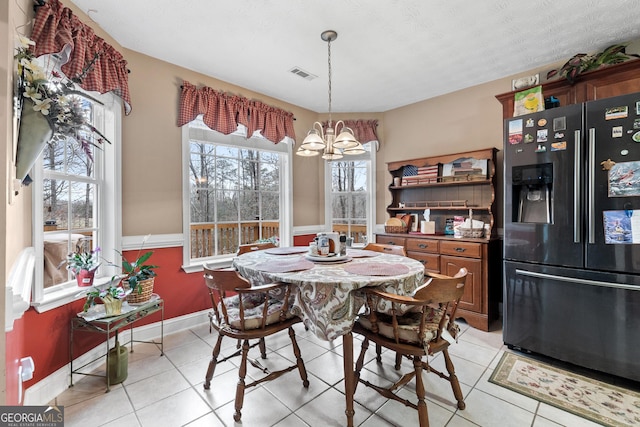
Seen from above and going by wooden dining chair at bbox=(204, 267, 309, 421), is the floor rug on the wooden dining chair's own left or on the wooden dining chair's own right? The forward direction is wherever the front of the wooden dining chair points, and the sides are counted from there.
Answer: on the wooden dining chair's own right

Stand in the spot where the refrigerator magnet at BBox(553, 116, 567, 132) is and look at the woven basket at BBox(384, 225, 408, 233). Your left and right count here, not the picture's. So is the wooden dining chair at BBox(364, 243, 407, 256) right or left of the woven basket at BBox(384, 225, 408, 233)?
left

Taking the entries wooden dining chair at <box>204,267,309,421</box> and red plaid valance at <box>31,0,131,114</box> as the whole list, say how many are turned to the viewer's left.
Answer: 0

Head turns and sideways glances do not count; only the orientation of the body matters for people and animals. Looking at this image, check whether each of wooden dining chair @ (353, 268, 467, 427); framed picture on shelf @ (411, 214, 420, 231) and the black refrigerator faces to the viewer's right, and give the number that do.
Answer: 0

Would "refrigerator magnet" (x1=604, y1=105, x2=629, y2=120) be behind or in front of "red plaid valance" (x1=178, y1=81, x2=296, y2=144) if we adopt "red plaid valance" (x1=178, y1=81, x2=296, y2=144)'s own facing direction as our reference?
in front

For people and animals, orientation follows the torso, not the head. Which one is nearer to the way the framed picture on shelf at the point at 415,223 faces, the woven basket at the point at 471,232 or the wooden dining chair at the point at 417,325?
the wooden dining chair

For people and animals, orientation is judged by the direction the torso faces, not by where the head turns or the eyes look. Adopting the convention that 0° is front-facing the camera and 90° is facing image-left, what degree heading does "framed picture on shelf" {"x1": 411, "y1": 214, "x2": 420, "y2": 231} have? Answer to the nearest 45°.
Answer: approximately 45°

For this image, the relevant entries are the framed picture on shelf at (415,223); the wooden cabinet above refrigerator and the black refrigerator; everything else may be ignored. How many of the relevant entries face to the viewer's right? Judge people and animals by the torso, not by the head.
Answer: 0

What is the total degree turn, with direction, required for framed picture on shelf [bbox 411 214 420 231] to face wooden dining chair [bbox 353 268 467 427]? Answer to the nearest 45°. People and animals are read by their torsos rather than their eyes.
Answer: approximately 45° to its left

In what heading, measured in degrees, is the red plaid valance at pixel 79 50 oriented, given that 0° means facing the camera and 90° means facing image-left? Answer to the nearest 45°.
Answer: approximately 315°

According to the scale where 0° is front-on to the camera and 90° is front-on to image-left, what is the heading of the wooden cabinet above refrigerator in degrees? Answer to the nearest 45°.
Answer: approximately 45°

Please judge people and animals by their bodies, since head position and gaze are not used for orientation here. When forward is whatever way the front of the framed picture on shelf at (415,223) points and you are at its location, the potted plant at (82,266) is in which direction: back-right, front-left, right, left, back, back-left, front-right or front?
front

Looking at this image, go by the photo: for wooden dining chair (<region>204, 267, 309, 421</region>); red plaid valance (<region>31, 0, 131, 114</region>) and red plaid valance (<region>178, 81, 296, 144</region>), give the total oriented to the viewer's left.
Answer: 0

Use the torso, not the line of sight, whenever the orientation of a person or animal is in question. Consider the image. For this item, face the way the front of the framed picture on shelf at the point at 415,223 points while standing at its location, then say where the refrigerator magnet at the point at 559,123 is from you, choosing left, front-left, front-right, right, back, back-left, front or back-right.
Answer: left

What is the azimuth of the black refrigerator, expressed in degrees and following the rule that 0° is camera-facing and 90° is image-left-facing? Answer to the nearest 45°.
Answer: approximately 45°
